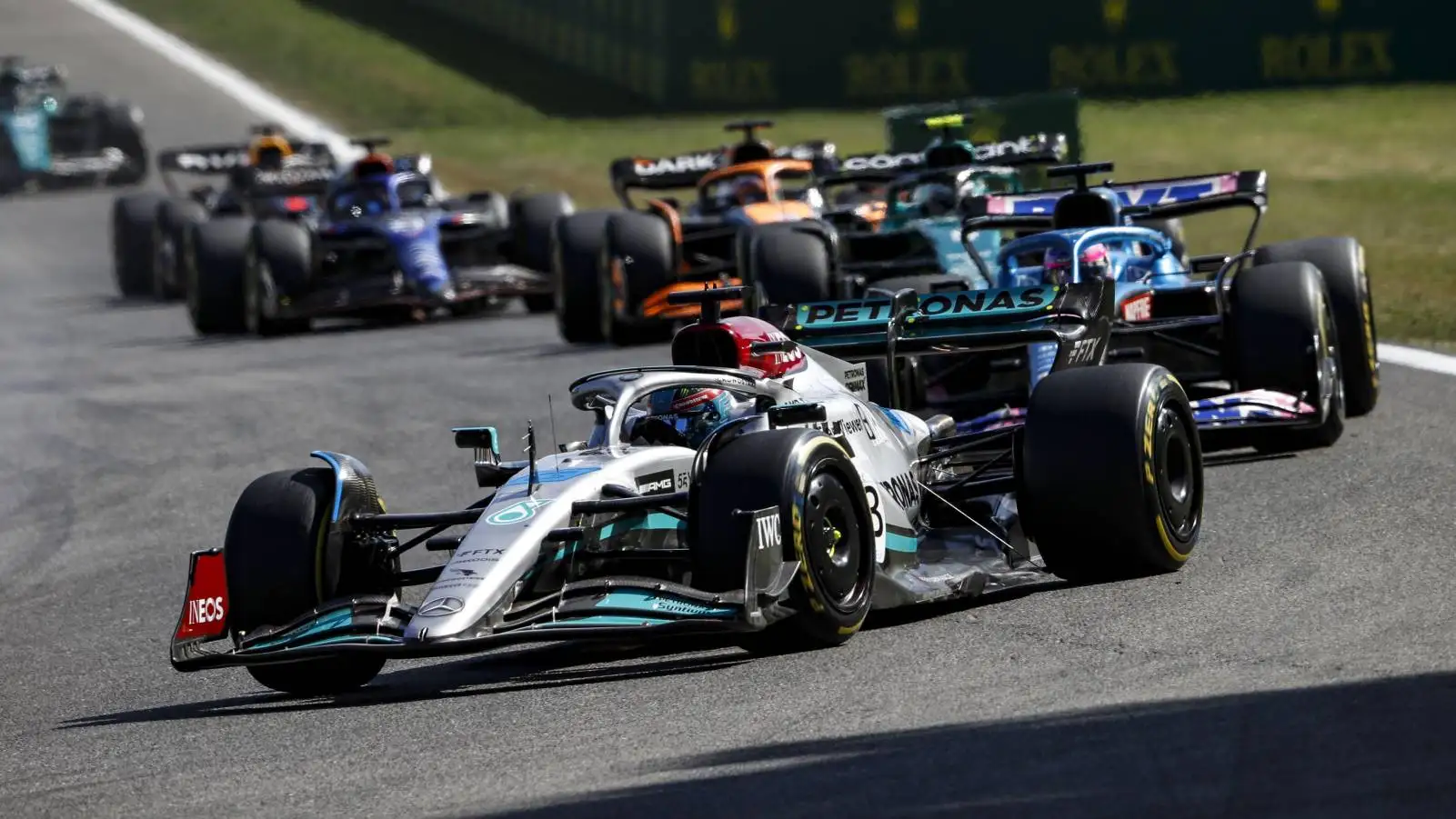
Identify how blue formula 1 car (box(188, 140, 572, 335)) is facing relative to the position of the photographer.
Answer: facing the viewer and to the right of the viewer

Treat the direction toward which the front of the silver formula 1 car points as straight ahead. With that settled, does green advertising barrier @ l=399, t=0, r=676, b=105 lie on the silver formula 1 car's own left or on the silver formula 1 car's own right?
on the silver formula 1 car's own right

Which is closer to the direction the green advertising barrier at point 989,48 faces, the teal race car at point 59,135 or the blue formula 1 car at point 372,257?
the blue formula 1 car

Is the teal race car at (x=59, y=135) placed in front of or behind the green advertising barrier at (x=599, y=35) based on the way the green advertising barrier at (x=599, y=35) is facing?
in front

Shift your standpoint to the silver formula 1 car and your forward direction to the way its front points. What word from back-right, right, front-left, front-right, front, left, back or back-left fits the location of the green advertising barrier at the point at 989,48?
back-right

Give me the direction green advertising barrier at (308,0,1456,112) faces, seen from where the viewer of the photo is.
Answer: facing the viewer

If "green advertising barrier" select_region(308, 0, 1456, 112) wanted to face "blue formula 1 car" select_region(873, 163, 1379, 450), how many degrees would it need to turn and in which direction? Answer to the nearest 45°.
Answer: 0° — it already faces it

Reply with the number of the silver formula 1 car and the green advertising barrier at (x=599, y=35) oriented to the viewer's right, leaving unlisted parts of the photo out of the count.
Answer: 0
